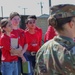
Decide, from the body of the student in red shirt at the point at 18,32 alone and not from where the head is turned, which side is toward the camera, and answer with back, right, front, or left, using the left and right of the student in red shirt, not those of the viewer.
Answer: front

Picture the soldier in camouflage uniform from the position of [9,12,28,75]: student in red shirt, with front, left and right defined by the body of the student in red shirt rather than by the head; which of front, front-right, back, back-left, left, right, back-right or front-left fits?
front

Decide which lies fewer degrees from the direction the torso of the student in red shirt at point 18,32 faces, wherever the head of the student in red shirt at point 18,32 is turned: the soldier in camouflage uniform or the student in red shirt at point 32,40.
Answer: the soldier in camouflage uniform

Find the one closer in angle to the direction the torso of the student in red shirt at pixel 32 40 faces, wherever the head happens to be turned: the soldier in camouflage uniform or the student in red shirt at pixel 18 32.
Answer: the soldier in camouflage uniform

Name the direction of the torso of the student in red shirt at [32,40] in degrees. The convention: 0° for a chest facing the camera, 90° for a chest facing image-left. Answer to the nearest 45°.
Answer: approximately 0°

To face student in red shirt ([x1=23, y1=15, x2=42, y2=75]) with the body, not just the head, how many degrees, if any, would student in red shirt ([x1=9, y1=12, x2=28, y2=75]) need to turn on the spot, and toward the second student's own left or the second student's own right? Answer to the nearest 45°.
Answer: approximately 135° to the second student's own left

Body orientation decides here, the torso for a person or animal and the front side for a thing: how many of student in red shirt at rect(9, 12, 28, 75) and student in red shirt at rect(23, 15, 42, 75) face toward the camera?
2

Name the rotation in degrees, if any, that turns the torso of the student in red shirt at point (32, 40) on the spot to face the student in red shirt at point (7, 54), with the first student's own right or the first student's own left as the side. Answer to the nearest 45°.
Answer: approximately 45° to the first student's own right
